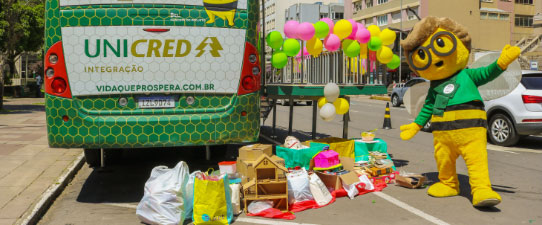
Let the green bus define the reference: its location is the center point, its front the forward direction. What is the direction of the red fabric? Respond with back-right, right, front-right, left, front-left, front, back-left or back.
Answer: back-right

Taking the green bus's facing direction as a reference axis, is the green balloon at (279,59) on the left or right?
on its right

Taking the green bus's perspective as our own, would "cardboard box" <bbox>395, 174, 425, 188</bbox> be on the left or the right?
on its right

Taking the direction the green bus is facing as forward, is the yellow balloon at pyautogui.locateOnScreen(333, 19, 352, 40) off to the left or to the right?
on its right

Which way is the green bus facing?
away from the camera
